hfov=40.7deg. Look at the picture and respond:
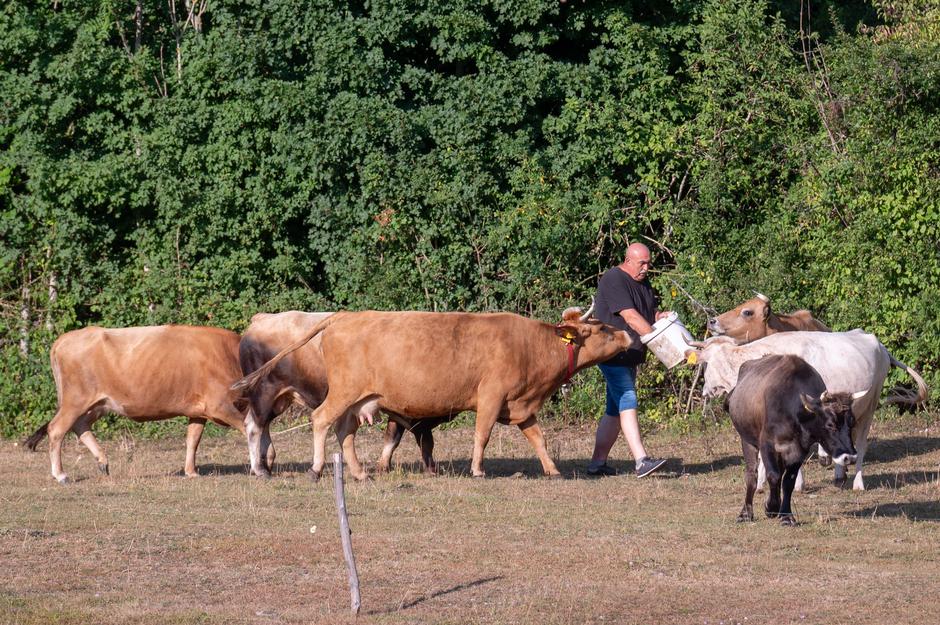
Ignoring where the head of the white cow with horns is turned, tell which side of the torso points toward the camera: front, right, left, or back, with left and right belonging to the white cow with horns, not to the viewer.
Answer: left

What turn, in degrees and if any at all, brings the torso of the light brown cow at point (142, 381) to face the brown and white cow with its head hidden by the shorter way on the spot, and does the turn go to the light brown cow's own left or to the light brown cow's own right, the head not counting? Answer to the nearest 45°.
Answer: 0° — it already faces it

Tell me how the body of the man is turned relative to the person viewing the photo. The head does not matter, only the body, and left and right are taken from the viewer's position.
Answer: facing to the right of the viewer

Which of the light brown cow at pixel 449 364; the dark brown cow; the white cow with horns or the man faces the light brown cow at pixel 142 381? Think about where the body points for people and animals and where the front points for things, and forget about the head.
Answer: the white cow with horns

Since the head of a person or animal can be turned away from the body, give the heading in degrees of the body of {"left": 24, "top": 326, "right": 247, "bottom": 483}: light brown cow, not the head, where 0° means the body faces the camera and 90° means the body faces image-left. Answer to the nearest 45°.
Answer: approximately 270°

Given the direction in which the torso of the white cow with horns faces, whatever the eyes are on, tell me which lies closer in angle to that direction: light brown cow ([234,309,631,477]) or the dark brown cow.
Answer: the light brown cow

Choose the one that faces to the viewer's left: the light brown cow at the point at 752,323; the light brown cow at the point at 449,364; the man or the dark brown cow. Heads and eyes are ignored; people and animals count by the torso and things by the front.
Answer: the light brown cow at the point at 752,323

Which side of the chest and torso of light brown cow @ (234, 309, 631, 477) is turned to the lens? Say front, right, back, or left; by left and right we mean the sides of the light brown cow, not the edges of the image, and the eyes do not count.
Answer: right

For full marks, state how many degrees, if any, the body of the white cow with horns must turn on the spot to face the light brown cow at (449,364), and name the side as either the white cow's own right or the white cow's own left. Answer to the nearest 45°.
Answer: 0° — it already faces it

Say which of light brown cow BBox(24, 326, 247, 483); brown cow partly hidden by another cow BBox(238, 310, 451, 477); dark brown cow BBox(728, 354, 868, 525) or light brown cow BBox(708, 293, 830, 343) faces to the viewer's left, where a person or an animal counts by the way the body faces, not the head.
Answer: light brown cow BBox(708, 293, 830, 343)

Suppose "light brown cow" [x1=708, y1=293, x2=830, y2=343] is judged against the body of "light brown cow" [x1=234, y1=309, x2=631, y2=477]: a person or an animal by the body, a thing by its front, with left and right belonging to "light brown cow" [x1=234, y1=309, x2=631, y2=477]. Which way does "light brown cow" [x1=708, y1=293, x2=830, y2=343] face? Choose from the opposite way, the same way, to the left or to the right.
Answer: the opposite way

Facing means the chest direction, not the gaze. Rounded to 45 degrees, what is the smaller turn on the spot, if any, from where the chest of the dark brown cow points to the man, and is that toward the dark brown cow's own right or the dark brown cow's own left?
approximately 180°

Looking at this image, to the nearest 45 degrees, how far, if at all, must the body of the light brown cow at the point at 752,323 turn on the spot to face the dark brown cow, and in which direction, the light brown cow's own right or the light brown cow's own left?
approximately 90° to the light brown cow's own left
